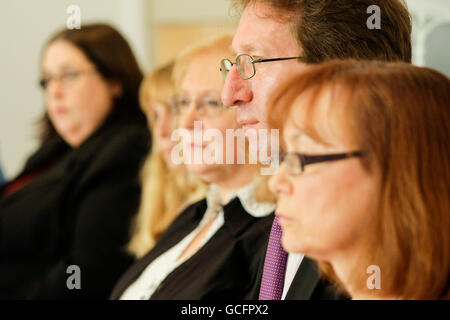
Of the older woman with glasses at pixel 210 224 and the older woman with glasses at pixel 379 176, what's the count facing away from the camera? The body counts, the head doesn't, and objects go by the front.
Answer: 0

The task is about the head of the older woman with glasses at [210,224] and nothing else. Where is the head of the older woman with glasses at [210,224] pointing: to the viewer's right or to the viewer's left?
to the viewer's left

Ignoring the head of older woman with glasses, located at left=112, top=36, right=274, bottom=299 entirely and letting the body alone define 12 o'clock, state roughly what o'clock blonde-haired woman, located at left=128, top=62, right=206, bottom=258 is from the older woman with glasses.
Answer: The blonde-haired woman is roughly at 4 o'clock from the older woman with glasses.

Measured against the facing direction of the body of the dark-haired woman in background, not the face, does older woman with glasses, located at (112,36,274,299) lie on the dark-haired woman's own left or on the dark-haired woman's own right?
on the dark-haired woman's own left

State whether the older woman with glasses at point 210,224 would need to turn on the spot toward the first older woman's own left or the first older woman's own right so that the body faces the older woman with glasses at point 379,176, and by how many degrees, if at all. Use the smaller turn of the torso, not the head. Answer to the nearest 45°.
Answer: approximately 45° to the first older woman's own left

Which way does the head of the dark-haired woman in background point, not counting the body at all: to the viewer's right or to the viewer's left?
to the viewer's left

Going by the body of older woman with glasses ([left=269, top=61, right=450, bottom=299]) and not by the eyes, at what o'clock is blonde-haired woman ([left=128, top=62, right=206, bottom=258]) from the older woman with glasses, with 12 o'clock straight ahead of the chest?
The blonde-haired woman is roughly at 2 o'clock from the older woman with glasses.

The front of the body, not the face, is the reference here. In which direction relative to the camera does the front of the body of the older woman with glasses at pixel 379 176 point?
to the viewer's left

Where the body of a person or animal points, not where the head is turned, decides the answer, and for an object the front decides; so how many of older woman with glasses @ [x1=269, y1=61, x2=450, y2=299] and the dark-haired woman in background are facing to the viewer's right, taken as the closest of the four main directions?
0
